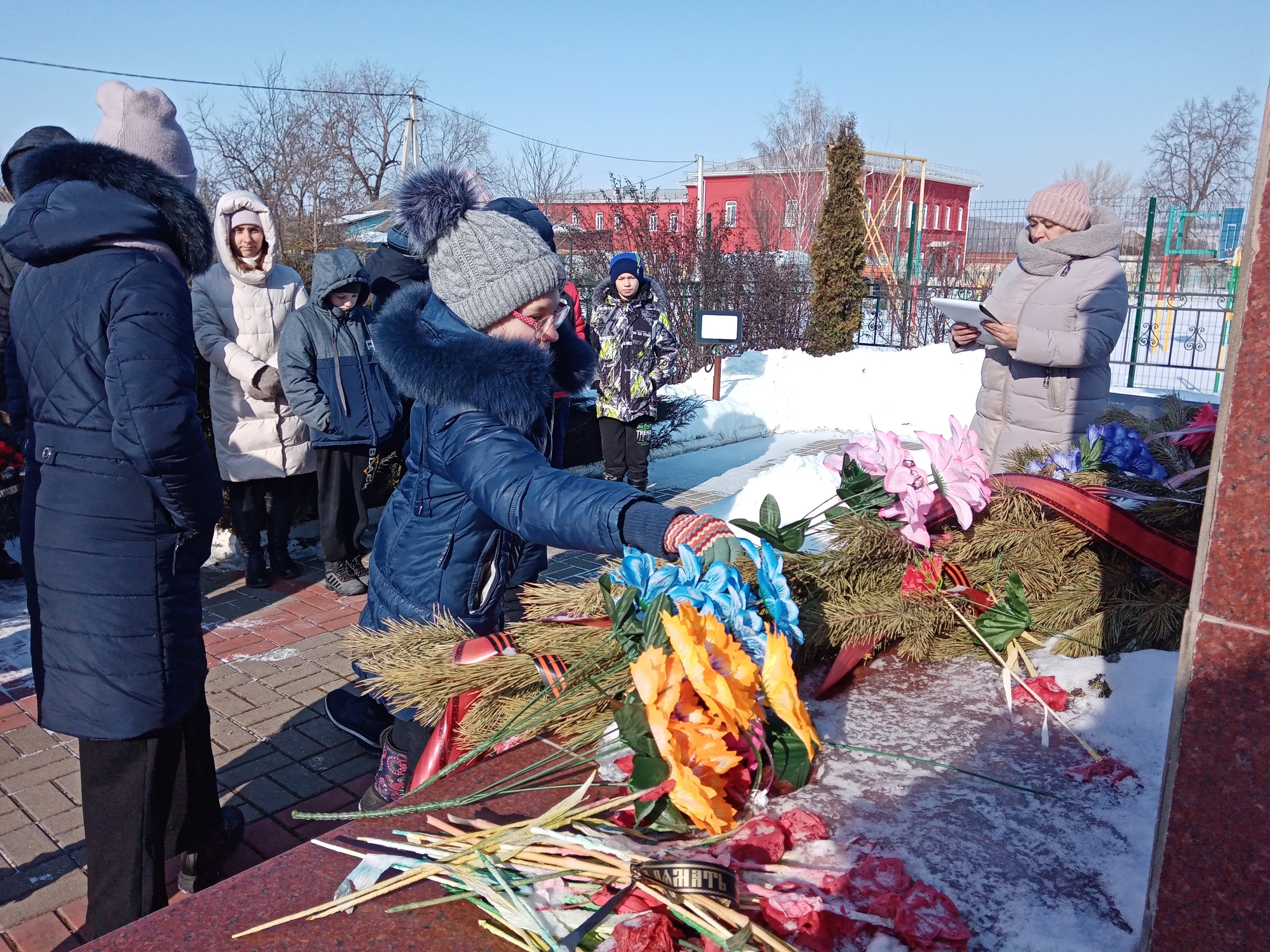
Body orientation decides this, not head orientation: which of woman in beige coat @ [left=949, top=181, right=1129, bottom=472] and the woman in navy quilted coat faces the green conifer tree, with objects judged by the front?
the woman in navy quilted coat

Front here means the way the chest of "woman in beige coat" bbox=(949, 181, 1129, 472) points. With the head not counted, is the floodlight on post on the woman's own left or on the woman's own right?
on the woman's own right

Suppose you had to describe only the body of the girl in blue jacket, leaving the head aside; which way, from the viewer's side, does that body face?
to the viewer's right

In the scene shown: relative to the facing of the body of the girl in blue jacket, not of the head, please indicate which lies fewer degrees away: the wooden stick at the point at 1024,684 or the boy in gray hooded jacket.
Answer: the wooden stick

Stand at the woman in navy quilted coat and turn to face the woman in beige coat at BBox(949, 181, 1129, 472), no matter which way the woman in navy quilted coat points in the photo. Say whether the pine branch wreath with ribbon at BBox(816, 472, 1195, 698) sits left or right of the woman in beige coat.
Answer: right

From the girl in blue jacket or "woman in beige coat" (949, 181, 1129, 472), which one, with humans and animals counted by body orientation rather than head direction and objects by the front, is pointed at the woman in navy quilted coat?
the woman in beige coat

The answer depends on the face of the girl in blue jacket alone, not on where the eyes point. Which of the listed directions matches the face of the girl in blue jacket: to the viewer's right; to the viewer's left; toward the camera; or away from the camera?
to the viewer's right

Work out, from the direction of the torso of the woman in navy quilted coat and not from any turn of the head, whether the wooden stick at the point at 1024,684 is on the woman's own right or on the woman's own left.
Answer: on the woman's own right

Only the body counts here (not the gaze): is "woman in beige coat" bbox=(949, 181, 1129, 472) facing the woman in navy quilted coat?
yes

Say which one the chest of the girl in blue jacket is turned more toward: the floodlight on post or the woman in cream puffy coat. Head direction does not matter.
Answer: the floodlight on post

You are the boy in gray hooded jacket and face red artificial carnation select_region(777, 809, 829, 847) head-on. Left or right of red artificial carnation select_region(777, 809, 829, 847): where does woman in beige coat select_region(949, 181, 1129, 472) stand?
left
